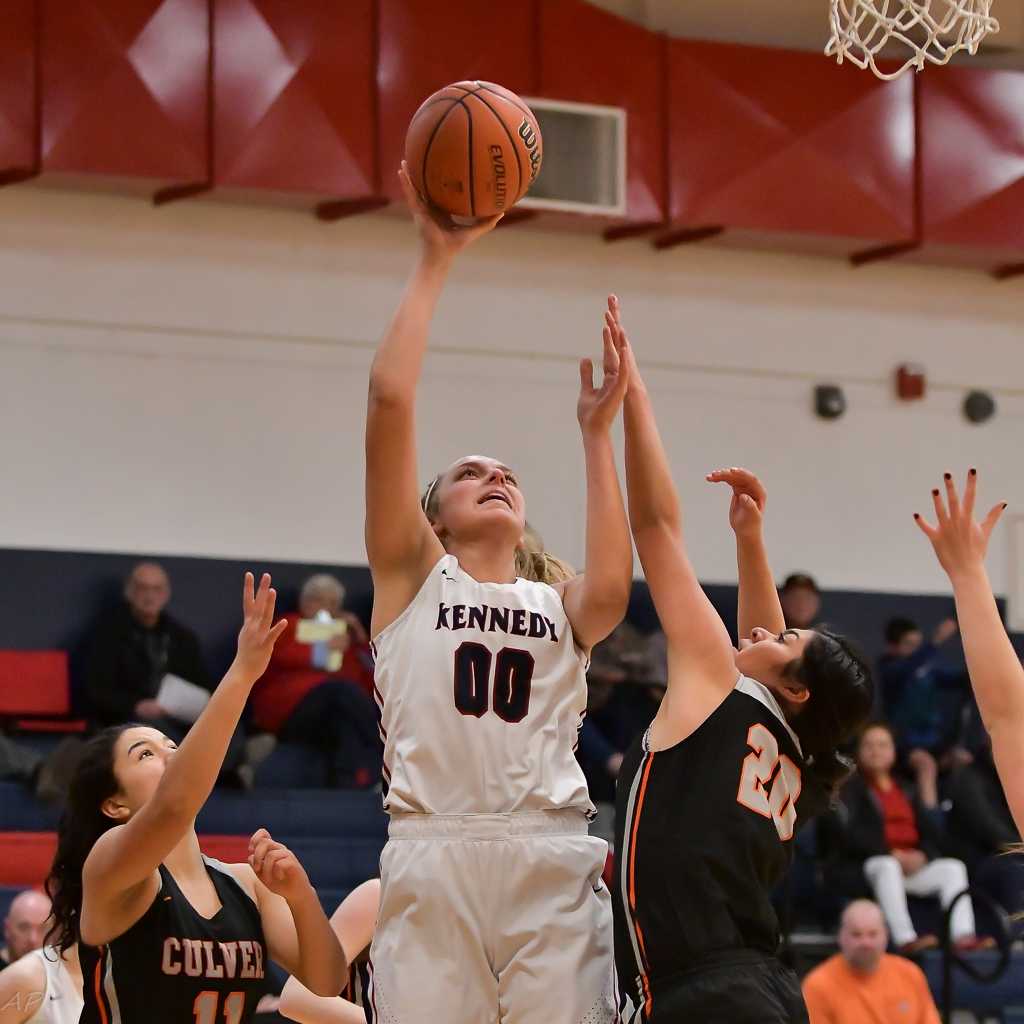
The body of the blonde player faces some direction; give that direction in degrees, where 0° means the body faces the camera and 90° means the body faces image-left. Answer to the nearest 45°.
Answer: approximately 0°

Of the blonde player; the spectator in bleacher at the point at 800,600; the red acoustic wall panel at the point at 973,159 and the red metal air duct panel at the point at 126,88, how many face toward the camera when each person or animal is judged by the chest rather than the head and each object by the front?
4

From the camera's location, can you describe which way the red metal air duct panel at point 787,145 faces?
facing the viewer

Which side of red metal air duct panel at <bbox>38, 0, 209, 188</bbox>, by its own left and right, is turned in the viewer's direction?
front

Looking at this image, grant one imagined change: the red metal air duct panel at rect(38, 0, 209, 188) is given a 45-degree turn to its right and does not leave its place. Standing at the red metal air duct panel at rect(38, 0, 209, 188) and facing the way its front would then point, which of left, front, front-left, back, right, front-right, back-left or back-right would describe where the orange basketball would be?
front-left

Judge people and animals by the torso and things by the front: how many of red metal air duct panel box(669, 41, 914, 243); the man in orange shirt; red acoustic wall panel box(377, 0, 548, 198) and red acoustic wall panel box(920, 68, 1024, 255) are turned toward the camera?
4

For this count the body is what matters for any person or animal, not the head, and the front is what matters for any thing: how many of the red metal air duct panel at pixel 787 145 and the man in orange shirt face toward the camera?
2
